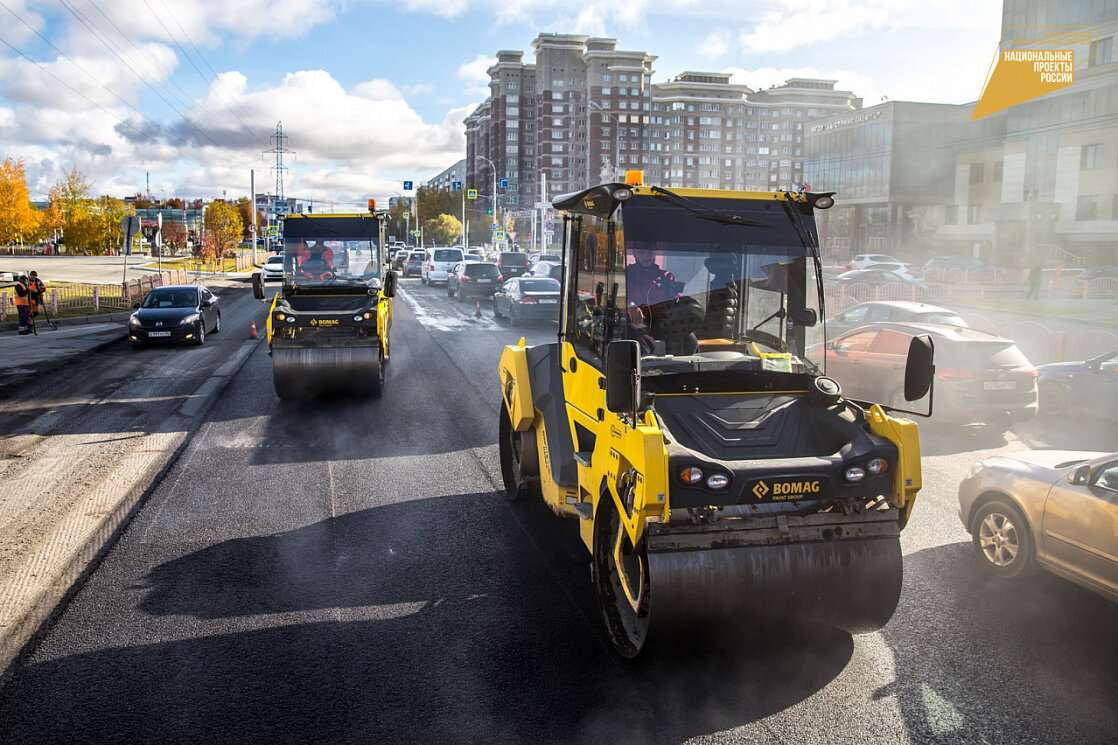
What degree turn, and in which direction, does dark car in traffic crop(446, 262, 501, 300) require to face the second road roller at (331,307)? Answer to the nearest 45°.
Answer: approximately 135° to its left

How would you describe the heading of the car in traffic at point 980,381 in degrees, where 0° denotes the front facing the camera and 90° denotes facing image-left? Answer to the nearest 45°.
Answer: approximately 135°

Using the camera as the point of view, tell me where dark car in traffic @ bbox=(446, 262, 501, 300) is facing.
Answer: facing away from the viewer and to the left of the viewer

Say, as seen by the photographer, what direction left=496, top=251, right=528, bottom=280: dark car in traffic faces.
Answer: facing away from the viewer

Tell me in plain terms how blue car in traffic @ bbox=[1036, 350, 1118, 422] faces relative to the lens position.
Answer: facing away from the viewer and to the left of the viewer

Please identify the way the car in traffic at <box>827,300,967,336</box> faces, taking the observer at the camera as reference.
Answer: facing away from the viewer and to the left of the viewer

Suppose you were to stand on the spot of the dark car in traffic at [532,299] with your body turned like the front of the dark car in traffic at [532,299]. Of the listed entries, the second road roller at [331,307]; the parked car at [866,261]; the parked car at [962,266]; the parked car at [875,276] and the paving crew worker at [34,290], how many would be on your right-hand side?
3
